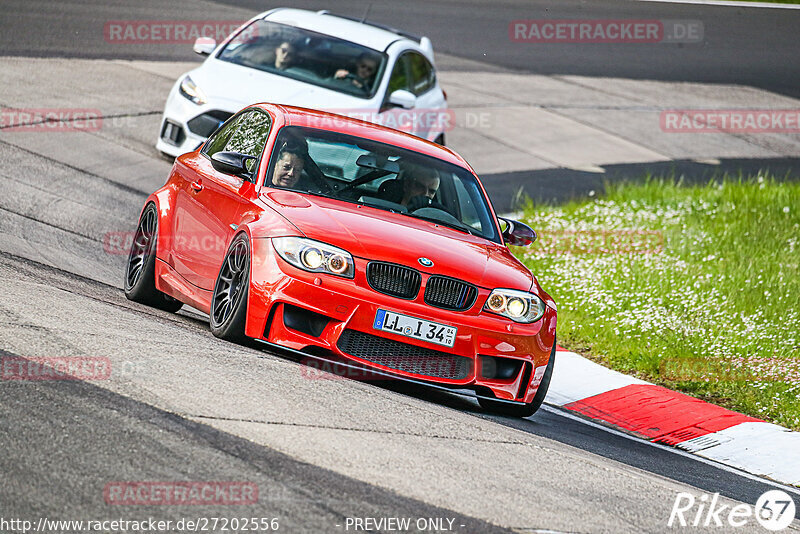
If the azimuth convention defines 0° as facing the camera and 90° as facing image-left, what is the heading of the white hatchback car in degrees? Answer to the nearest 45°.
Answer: approximately 45°

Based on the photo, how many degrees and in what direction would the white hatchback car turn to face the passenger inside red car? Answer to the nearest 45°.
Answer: approximately 45° to its left

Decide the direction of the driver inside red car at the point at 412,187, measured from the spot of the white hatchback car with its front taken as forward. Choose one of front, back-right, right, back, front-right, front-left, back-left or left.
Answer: front-left

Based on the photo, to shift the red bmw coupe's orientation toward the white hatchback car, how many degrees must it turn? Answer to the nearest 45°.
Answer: approximately 135° to its left

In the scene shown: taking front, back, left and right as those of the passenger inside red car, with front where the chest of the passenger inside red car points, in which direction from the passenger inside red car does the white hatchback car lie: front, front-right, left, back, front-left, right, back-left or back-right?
back-left

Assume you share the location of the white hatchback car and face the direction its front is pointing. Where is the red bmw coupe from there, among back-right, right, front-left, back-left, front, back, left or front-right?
front-left

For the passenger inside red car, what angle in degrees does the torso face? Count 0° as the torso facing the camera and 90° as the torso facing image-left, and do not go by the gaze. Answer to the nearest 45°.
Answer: approximately 315°
